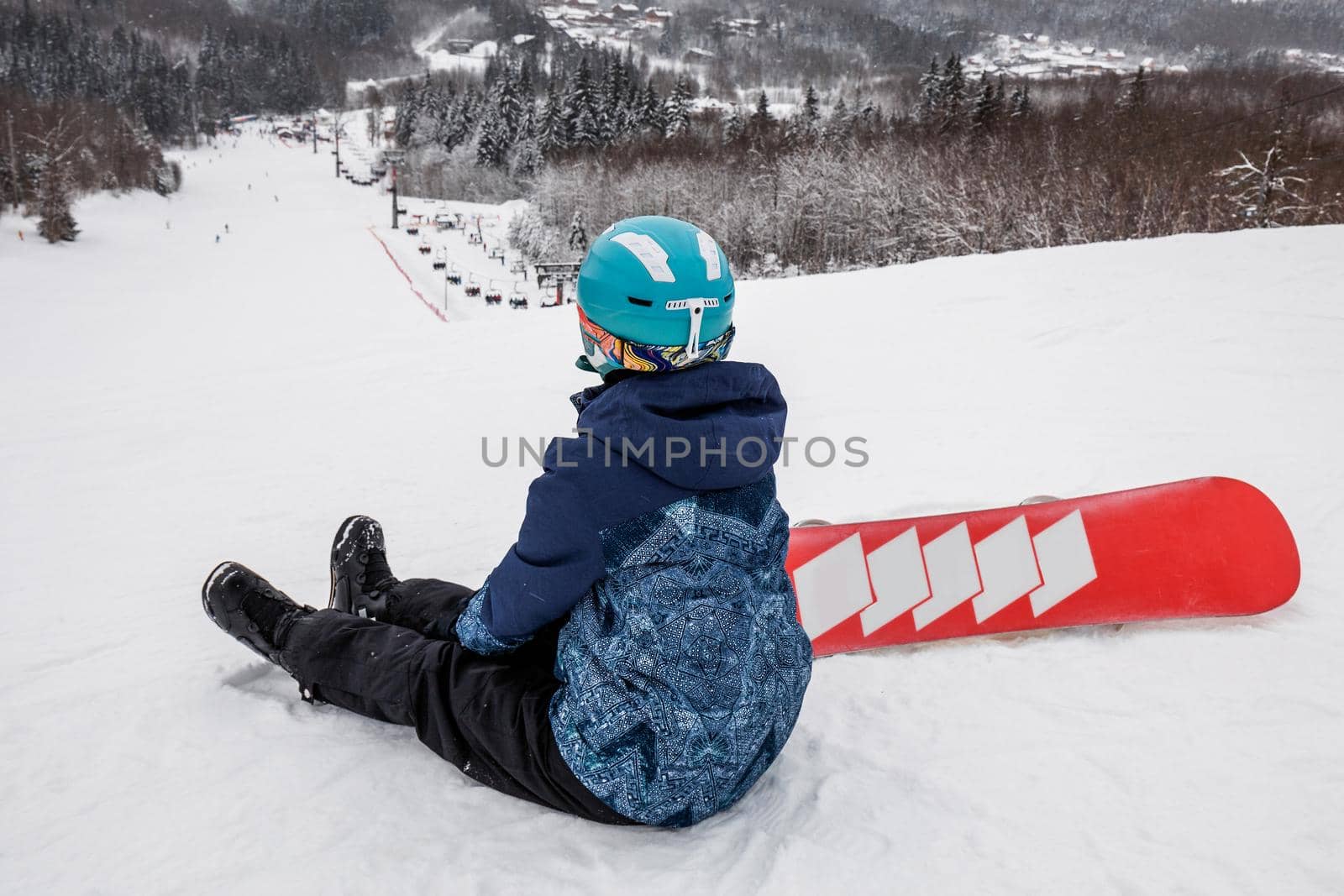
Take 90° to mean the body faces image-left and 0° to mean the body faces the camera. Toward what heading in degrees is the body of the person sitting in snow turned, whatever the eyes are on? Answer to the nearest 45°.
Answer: approximately 135°

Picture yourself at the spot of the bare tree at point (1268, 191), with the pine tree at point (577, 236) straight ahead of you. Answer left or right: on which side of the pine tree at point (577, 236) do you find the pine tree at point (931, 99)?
right

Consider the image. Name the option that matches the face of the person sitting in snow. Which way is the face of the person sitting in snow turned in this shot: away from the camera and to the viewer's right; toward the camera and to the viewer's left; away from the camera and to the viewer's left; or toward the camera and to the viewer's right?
away from the camera and to the viewer's left

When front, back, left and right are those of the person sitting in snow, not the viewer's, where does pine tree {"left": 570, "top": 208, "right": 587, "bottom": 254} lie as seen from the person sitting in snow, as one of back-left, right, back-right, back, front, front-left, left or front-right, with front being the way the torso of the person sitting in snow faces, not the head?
front-right

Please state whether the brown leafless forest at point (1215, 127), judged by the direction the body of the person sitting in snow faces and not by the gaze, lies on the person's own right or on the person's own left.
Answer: on the person's own right

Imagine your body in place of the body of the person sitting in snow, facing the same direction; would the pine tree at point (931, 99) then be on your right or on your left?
on your right

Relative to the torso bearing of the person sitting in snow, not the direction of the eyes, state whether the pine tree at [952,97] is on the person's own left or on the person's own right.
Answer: on the person's own right

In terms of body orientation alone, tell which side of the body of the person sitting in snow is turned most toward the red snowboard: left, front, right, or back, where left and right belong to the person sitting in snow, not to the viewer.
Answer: right

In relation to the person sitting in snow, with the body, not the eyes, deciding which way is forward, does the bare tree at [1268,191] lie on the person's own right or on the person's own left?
on the person's own right

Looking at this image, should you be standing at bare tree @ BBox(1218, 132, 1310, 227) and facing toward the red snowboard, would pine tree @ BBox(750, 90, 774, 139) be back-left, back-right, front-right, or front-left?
back-right

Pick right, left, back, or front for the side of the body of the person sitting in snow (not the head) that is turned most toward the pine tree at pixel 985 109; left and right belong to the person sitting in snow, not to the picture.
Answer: right
